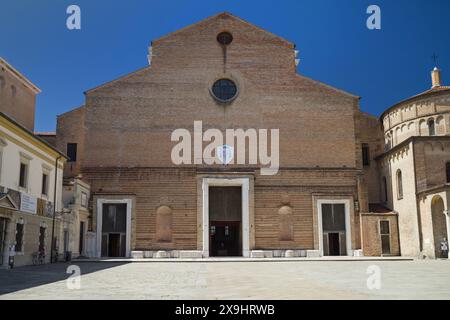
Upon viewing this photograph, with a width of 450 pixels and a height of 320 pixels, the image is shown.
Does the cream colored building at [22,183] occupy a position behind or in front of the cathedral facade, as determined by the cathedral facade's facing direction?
in front

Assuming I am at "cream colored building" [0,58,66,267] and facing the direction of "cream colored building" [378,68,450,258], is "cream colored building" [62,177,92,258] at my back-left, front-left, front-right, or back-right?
front-left

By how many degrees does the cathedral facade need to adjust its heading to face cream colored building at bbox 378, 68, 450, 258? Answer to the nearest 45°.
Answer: approximately 90° to its left

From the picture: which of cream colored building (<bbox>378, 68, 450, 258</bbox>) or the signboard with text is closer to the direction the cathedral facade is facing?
the signboard with text

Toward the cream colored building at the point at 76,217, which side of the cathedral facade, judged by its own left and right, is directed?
right

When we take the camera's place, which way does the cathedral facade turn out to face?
facing the viewer

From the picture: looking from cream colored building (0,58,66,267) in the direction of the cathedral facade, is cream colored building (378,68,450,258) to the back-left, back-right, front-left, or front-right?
front-right

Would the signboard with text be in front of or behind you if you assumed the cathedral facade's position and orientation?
in front
